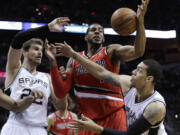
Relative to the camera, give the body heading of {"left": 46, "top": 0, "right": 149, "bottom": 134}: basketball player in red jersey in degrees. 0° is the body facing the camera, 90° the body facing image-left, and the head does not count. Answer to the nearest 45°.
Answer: approximately 0°
